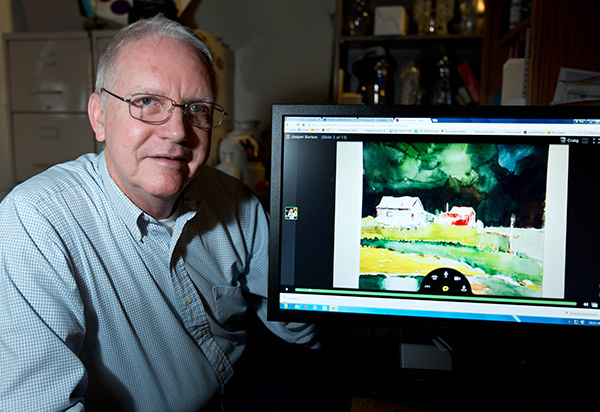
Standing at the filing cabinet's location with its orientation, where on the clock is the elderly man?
The elderly man is roughly at 12 o'clock from the filing cabinet.

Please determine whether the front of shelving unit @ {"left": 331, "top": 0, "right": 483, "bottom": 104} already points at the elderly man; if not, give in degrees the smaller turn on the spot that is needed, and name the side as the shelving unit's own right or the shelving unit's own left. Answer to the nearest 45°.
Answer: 0° — it already faces them

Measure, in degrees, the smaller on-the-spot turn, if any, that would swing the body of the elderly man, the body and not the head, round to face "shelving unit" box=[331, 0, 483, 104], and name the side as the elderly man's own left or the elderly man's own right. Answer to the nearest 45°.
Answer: approximately 90° to the elderly man's own left

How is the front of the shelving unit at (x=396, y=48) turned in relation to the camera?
facing the viewer

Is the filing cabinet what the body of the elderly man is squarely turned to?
no

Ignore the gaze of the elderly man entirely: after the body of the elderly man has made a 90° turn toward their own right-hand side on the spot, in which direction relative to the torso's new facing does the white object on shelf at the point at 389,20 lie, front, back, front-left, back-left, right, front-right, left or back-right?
back

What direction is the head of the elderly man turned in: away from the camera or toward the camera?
toward the camera

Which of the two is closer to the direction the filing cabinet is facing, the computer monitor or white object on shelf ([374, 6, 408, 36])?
the computer monitor

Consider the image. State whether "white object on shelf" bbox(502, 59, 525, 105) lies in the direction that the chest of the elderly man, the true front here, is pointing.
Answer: no

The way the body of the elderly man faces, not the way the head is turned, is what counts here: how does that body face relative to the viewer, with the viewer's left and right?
facing the viewer and to the right of the viewer

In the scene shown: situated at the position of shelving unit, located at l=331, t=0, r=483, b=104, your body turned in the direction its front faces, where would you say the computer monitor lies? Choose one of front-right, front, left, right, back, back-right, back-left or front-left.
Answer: front

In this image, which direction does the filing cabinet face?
toward the camera

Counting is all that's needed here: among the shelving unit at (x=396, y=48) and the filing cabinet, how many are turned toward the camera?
2

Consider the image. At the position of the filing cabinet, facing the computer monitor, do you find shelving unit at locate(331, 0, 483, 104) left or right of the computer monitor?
left

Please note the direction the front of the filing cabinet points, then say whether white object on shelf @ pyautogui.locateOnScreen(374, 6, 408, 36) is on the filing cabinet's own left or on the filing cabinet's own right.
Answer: on the filing cabinet's own left
